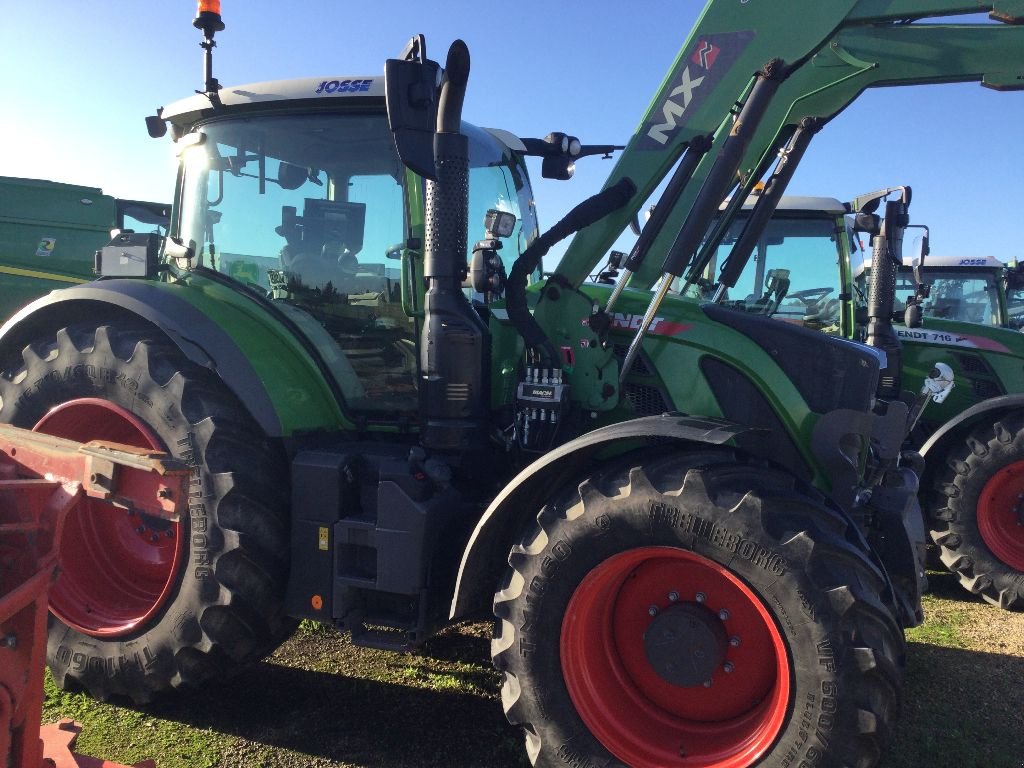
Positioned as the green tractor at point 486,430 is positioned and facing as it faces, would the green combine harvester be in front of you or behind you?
behind

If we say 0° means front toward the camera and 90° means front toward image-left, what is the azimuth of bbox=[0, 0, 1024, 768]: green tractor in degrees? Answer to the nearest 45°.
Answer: approximately 315°
